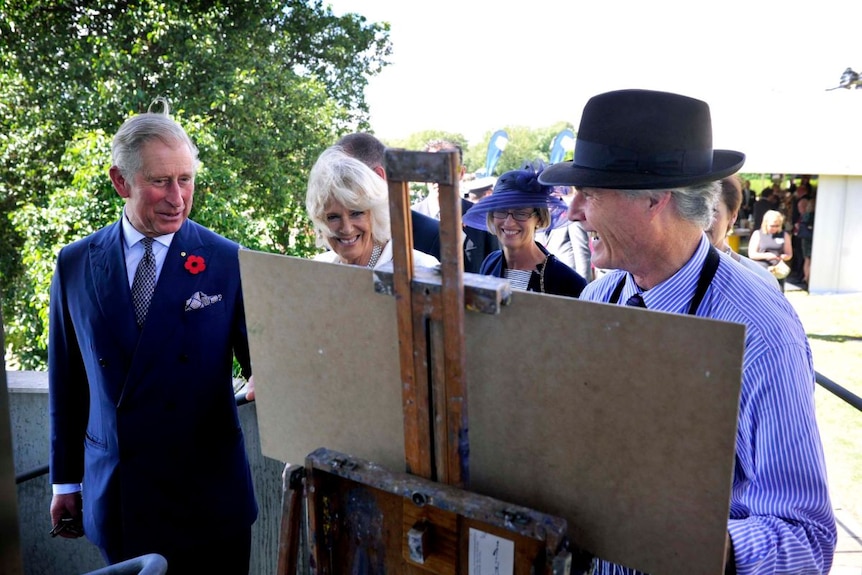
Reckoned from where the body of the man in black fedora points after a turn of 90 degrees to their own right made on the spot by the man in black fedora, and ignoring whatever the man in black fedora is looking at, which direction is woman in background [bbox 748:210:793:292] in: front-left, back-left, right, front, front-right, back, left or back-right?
front-right

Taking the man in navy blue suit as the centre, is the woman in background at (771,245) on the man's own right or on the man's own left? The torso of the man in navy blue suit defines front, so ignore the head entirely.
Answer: on the man's own left

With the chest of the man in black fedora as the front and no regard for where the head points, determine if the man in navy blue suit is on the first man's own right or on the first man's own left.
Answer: on the first man's own right

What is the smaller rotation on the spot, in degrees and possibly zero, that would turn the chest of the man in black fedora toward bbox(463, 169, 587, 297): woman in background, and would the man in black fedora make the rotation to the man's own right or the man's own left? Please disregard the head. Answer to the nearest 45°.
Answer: approximately 90° to the man's own right

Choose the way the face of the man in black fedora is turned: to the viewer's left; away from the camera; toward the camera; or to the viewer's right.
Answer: to the viewer's left

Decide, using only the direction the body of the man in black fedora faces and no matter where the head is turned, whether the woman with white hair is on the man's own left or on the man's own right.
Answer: on the man's own right

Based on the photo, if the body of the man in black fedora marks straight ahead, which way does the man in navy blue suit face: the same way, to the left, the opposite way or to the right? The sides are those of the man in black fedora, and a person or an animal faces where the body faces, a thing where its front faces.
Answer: to the left

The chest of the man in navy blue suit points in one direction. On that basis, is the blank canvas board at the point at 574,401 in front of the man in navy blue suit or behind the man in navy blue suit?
in front

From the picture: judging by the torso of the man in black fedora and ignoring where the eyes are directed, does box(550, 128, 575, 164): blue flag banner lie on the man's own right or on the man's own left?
on the man's own right

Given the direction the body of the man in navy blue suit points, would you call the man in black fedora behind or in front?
in front

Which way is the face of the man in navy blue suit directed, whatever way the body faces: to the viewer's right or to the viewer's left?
to the viewer's right

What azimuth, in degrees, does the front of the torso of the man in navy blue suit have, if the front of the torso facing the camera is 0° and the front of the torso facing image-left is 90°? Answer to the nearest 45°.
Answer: approximately 0°
